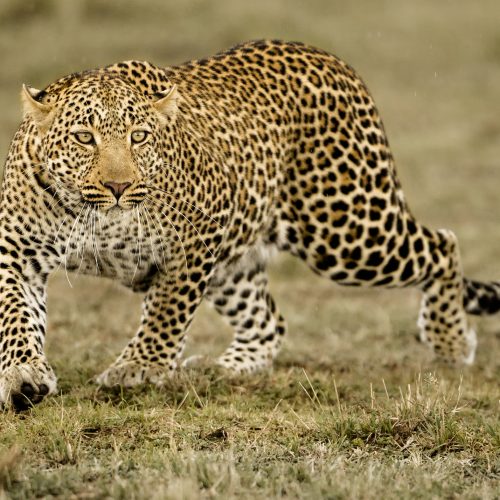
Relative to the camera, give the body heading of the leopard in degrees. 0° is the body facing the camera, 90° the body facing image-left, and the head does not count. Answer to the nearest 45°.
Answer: approximately 45°
